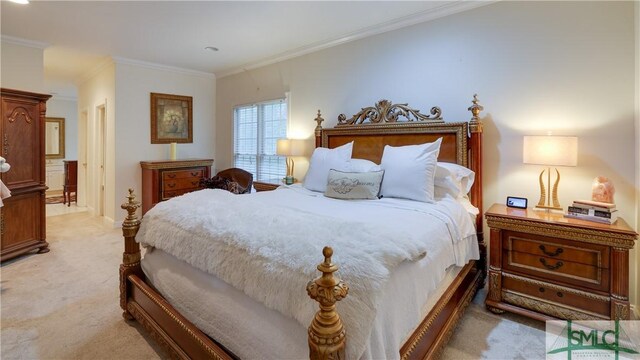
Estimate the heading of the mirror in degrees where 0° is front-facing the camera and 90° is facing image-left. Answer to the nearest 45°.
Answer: approximately 0°

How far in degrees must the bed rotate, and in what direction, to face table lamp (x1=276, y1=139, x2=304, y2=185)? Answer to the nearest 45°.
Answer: approximately 135° to its right

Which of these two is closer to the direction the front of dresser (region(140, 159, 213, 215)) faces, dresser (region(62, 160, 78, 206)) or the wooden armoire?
the wooden armoire

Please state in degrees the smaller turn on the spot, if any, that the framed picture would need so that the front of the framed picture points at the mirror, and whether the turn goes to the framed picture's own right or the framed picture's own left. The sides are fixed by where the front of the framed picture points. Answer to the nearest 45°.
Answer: approximately 180°

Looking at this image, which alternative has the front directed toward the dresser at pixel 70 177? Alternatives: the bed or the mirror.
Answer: the mirror

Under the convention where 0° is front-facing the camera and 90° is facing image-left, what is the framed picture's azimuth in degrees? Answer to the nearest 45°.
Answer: approximately 315°
